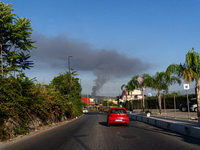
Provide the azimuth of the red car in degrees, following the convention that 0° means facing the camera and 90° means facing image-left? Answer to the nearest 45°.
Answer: approximately 180°

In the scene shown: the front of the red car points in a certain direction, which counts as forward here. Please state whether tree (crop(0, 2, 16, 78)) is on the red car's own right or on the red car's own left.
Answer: on the red car's own left

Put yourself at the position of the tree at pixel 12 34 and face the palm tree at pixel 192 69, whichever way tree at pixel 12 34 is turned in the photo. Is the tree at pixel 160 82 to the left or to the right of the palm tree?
left

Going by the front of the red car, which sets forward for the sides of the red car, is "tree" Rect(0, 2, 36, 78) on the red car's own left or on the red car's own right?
on the red car's own left

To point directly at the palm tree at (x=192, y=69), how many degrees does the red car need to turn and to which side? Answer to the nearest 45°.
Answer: approximately 90° to its right

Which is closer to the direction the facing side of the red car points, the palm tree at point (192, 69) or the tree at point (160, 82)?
the tree
